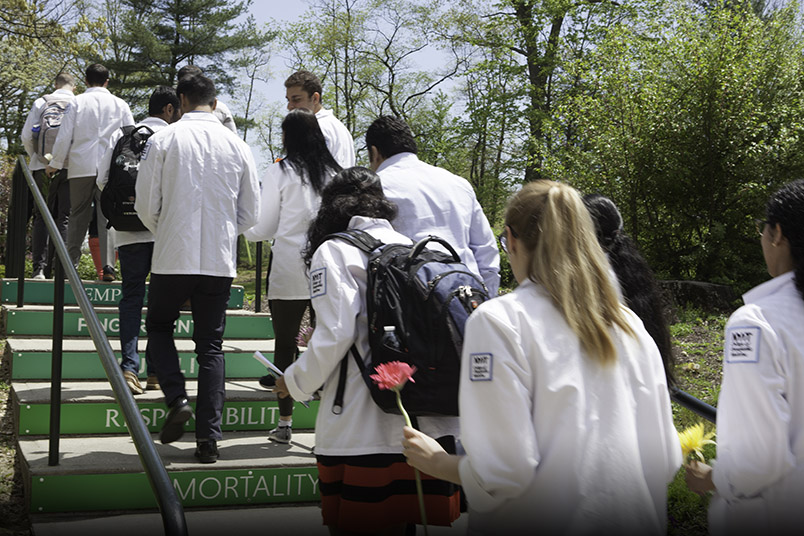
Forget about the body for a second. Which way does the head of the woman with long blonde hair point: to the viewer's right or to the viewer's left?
to the viewer's left

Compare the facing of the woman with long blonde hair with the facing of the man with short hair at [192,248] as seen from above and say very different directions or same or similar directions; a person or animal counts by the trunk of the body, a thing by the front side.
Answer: same or similar directions

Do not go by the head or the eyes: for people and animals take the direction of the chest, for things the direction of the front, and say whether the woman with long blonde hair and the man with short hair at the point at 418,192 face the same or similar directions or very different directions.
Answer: same or similar directions

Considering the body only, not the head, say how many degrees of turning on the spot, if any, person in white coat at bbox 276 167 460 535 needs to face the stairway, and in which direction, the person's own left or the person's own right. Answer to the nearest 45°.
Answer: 0° — they already face it

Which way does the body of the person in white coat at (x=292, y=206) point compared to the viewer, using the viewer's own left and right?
facing away from the viewer and to the left of the viewer

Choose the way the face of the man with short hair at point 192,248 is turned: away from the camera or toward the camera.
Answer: away from the camera

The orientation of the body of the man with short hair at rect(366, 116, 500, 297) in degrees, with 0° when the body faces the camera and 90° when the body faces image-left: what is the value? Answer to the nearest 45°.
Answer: approximately 135°

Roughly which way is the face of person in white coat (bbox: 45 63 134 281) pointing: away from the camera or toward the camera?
away from the camera

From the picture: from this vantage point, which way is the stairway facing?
toward the camera

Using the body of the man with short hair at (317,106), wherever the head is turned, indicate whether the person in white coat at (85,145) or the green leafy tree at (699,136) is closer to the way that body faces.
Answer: the person in white coat

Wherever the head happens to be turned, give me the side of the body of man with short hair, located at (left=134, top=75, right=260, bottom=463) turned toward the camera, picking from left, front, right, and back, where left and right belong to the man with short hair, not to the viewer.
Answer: back

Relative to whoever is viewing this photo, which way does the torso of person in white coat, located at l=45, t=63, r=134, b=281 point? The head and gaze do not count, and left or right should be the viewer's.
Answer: facing away from the viewer
